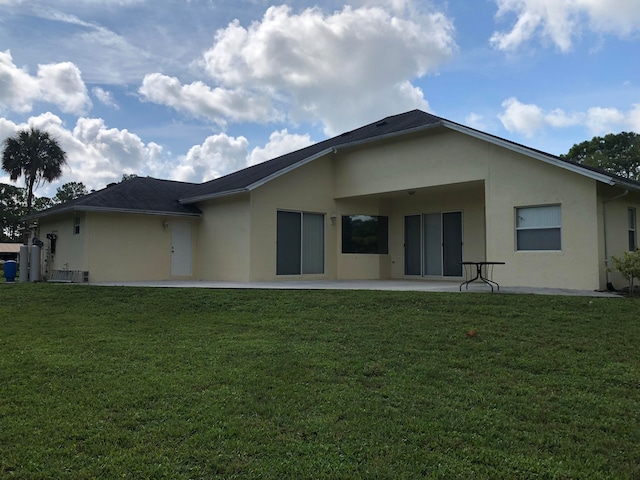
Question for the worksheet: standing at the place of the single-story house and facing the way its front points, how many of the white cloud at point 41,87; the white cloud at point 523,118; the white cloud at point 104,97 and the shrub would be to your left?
2

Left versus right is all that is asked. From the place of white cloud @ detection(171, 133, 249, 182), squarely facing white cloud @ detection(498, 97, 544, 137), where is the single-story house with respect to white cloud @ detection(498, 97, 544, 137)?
right

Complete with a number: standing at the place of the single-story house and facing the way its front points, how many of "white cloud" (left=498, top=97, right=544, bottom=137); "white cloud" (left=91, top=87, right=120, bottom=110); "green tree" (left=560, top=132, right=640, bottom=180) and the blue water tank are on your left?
2

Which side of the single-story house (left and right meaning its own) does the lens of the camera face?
back

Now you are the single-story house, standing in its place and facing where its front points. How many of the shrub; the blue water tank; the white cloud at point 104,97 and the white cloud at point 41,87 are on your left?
3
